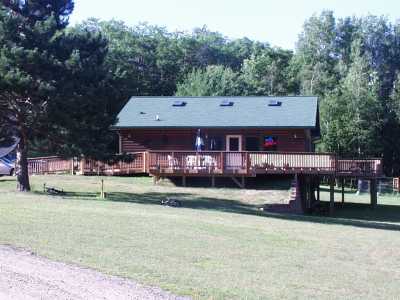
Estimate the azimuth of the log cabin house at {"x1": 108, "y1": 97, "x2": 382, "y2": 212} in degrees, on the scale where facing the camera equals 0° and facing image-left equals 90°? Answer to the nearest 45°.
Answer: approximately 0°

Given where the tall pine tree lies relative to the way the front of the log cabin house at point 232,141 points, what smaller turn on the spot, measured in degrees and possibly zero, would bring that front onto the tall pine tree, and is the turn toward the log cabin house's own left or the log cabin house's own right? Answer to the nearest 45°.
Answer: approximately 45° to the log cabin house's own right
